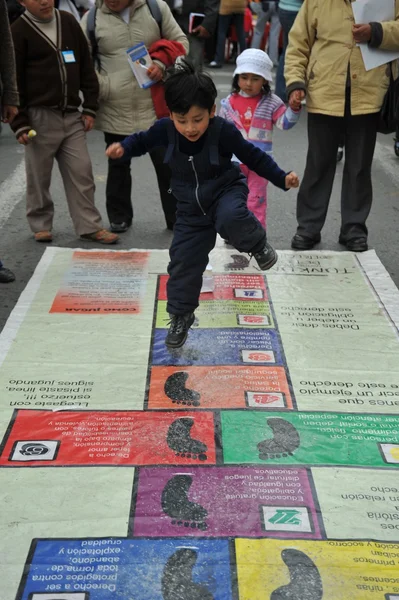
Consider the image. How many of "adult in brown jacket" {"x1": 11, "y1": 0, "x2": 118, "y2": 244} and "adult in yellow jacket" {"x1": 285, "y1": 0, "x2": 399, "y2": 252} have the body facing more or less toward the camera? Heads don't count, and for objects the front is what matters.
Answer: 2

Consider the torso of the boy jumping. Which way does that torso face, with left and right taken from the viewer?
facing the viewer

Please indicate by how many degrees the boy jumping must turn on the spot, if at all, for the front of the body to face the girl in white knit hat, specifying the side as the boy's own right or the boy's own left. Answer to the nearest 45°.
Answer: approximately 180°

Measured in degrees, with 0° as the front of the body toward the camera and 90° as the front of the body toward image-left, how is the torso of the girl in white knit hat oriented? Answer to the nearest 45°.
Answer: approximately 0°

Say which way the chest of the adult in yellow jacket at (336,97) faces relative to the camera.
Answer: toward the camera
